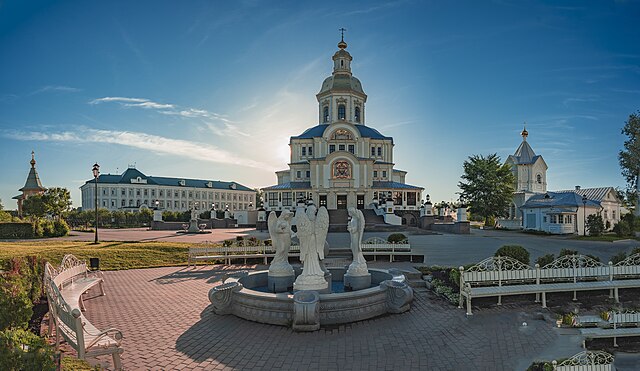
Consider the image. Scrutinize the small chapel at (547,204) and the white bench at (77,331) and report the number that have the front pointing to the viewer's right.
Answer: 1

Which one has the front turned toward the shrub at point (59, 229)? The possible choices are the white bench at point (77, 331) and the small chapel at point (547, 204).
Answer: the small chapel

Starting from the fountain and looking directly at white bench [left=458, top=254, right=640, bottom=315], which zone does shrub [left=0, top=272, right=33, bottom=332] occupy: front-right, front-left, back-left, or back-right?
back-right

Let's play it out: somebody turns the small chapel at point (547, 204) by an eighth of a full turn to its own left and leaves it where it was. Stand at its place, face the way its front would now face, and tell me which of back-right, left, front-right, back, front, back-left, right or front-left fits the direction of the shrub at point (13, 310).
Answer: front

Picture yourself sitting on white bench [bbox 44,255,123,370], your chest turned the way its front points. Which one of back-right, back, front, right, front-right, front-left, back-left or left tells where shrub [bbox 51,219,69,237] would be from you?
left

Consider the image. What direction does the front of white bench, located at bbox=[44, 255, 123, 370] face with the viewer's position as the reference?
facing to the right of the viewer

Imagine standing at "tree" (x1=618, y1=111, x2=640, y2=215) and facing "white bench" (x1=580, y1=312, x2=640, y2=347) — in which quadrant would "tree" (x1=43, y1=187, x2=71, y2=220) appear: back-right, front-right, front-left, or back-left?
front-right

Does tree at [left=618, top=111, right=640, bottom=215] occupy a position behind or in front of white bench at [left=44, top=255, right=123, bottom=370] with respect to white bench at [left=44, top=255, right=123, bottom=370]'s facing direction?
in front

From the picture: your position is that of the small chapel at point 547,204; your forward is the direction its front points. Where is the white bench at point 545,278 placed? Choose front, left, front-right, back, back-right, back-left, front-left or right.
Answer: front-left

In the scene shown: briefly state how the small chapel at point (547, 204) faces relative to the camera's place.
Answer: facing the viewer and to the left of the viewer

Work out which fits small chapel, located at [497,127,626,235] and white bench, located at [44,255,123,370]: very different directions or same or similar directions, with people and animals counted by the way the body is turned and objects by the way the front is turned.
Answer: very different directions

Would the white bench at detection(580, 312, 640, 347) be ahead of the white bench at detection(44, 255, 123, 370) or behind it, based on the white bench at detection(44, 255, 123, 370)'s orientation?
ahead
